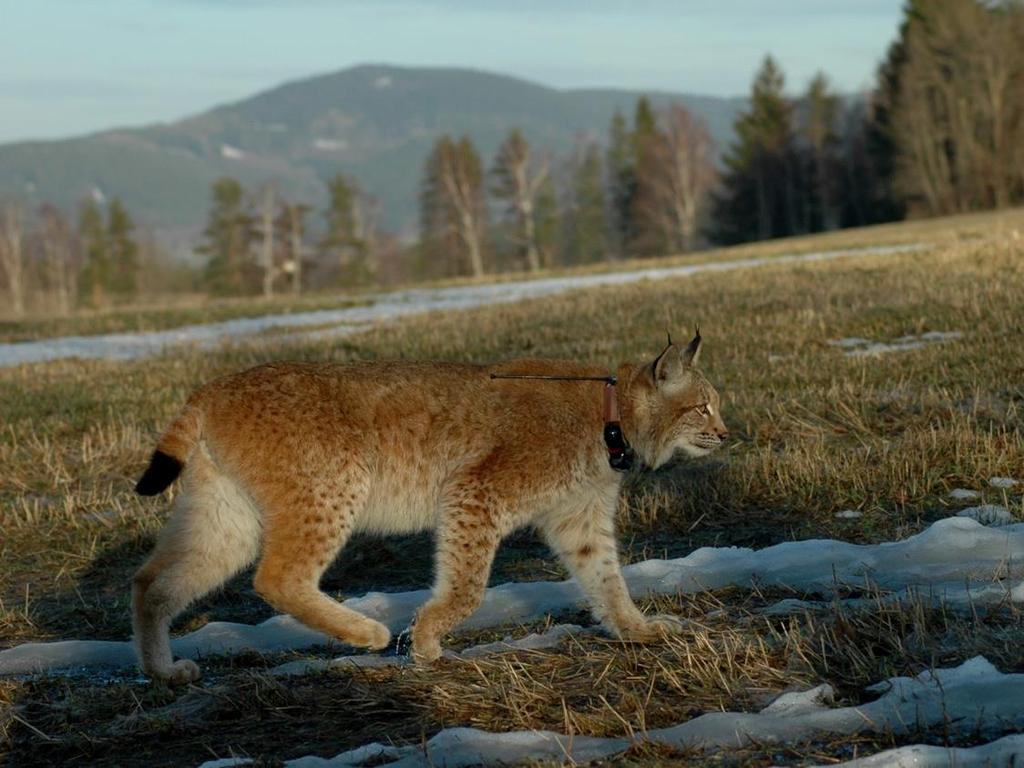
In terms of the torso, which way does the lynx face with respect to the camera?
to the viewer's right
